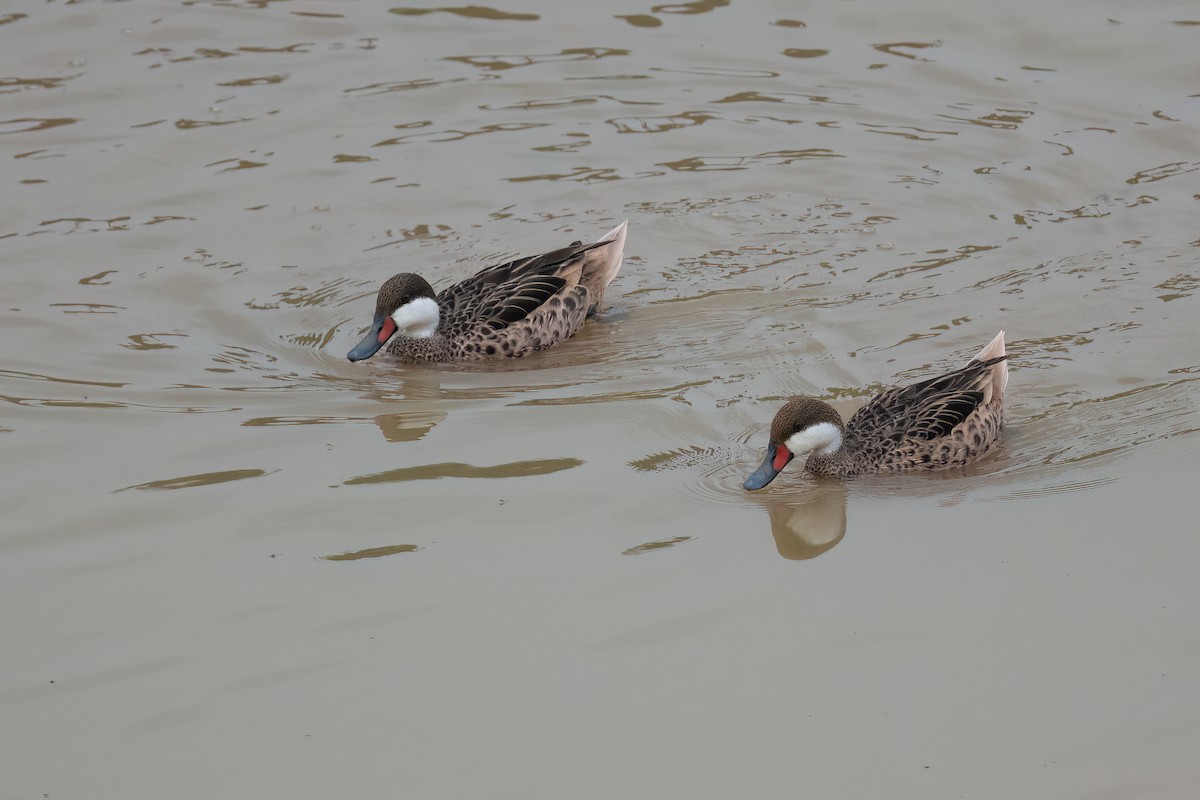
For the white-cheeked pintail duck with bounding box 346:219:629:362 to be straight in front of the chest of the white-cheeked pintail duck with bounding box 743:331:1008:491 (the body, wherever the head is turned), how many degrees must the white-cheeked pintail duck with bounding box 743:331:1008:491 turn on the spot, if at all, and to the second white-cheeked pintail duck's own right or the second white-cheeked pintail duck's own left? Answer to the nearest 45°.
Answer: approximately 45° to the second white-cheeked pintail duck's own right

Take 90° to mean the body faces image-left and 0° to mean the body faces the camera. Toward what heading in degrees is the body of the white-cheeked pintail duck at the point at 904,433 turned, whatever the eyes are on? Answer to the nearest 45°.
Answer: approximately 90°
